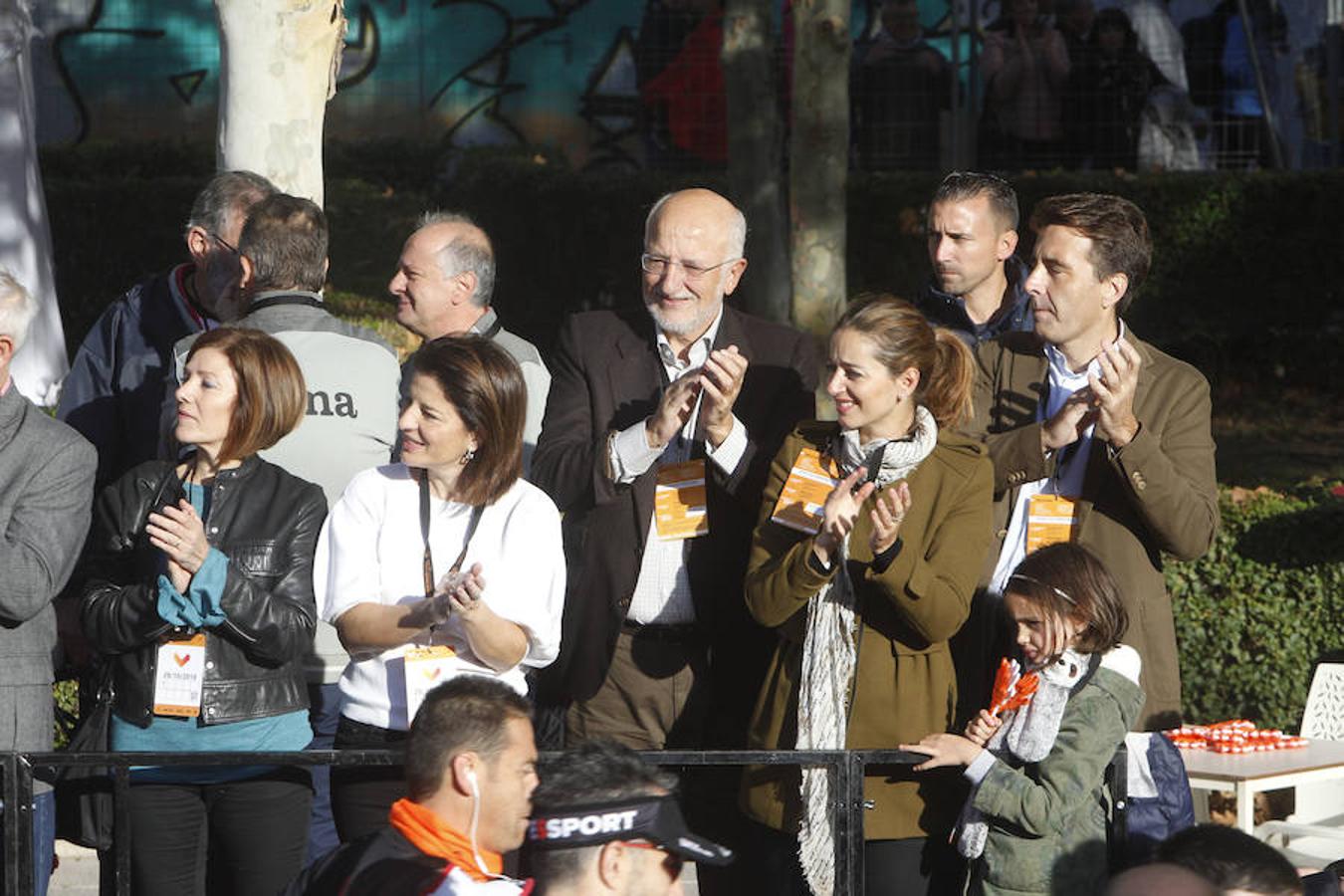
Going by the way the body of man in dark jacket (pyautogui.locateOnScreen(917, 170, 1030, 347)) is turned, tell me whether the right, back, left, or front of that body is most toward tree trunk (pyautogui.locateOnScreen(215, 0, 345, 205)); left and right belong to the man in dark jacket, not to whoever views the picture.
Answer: right

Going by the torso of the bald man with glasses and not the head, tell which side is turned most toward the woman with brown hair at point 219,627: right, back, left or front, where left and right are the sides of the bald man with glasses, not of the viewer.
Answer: right

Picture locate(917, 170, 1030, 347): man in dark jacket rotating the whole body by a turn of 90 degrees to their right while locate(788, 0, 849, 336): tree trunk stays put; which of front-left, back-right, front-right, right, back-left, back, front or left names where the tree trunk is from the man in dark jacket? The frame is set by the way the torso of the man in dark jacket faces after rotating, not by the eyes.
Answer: front-right

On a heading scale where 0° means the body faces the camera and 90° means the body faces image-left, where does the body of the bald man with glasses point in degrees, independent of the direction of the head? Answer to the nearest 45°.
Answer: approximately 0°

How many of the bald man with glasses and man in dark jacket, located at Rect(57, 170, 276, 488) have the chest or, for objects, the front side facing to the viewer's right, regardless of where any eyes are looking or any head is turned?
1

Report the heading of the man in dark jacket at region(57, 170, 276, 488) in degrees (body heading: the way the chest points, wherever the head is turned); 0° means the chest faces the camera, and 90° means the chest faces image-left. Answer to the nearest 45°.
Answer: approximately 270°

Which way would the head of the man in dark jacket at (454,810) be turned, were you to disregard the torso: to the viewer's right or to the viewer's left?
to the viewer's right

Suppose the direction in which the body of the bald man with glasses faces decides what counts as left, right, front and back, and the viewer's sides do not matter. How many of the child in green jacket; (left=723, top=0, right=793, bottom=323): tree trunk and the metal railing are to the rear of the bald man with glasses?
1

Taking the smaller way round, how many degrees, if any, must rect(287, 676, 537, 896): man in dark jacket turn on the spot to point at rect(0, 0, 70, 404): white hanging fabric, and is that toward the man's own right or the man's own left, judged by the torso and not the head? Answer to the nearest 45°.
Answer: approximately 90° to the man's own left

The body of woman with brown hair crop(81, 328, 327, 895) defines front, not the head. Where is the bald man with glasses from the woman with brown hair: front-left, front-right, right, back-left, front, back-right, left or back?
back-left

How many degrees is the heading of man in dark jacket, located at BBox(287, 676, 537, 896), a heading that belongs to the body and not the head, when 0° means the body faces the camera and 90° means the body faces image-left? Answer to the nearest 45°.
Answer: approximately 270°

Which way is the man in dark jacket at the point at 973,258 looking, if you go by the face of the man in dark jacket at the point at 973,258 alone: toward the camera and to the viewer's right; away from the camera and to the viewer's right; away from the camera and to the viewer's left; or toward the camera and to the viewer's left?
toward the camera and to the viewer's left
